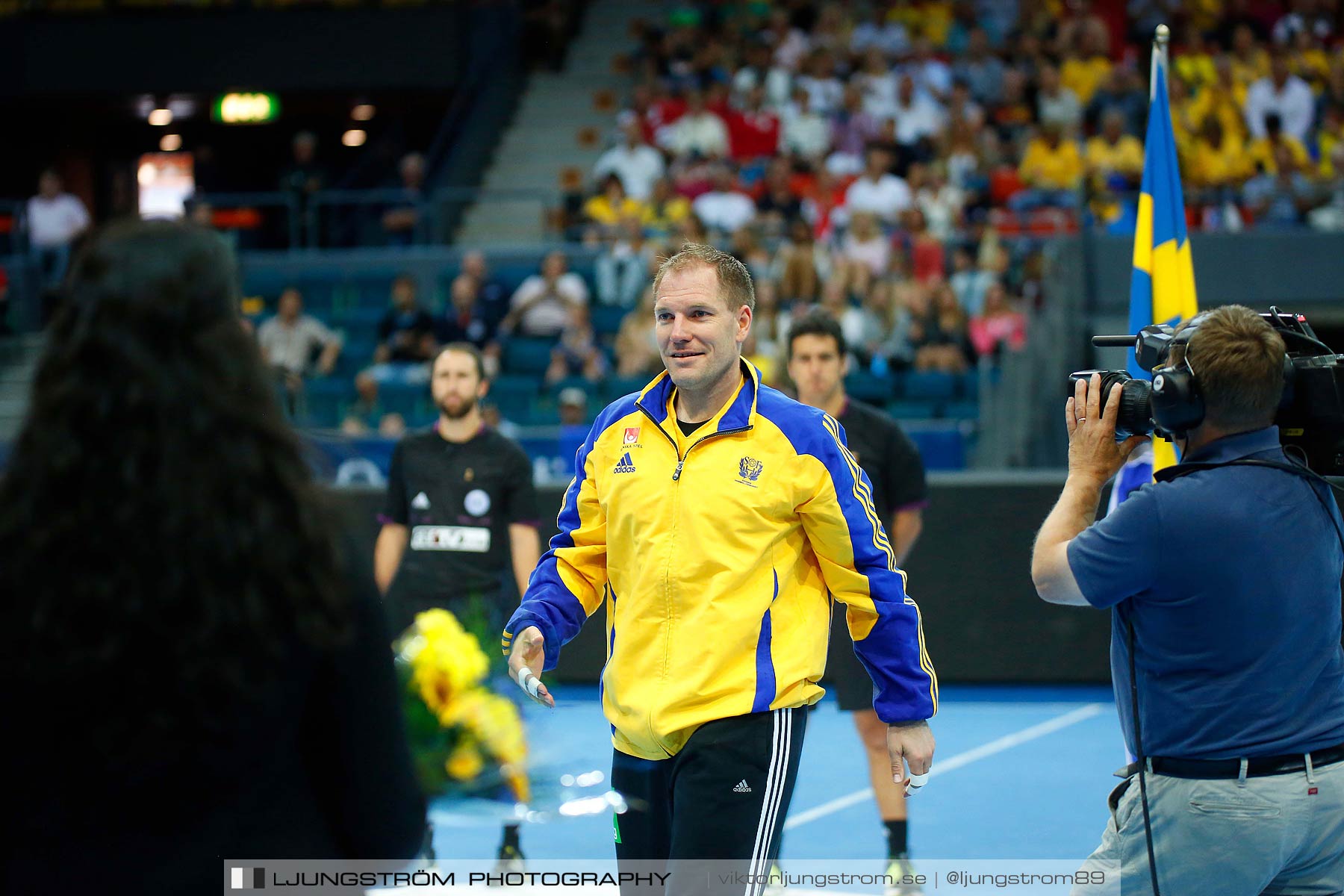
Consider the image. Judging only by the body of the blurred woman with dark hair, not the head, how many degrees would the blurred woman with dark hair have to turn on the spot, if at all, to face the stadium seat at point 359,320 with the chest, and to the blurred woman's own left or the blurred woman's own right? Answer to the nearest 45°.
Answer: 0° — they already face it

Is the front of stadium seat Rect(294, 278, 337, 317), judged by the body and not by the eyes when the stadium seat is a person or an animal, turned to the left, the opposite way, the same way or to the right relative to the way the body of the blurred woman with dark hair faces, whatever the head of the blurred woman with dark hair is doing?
the opposite way

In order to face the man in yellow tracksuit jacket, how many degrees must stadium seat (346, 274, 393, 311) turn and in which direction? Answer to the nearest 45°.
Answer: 0° — it already faces them

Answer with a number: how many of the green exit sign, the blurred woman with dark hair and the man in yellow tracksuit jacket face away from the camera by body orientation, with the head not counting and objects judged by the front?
1

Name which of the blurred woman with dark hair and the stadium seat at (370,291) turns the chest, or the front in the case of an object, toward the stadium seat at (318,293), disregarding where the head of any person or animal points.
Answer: the blurred woman with dark hair

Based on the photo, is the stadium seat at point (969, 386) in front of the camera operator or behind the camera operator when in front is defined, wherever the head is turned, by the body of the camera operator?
in front

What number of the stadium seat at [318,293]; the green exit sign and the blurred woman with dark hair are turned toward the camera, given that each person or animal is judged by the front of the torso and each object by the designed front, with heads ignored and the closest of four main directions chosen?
2

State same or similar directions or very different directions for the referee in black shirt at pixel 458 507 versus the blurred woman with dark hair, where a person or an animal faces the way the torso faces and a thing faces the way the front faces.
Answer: very different directions

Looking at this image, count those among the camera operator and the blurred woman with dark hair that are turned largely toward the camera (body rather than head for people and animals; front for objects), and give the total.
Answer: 0

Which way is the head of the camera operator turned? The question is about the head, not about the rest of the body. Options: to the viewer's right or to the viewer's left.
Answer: to the viewer's left

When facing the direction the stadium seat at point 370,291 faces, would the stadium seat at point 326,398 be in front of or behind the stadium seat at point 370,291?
in front
